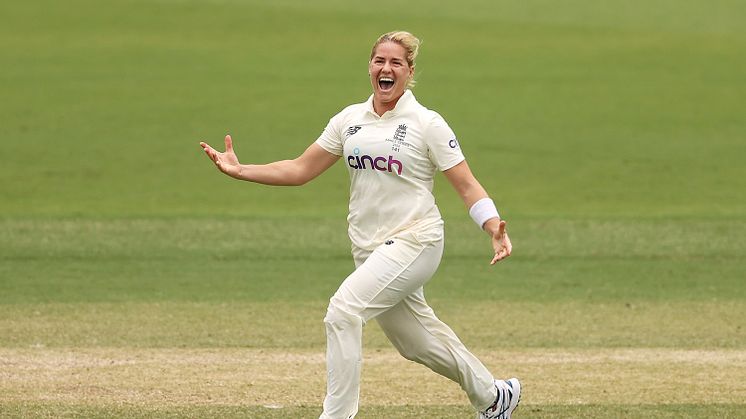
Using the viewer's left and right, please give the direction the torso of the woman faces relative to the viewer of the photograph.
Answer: facing the viewer and to the left of the viewer
